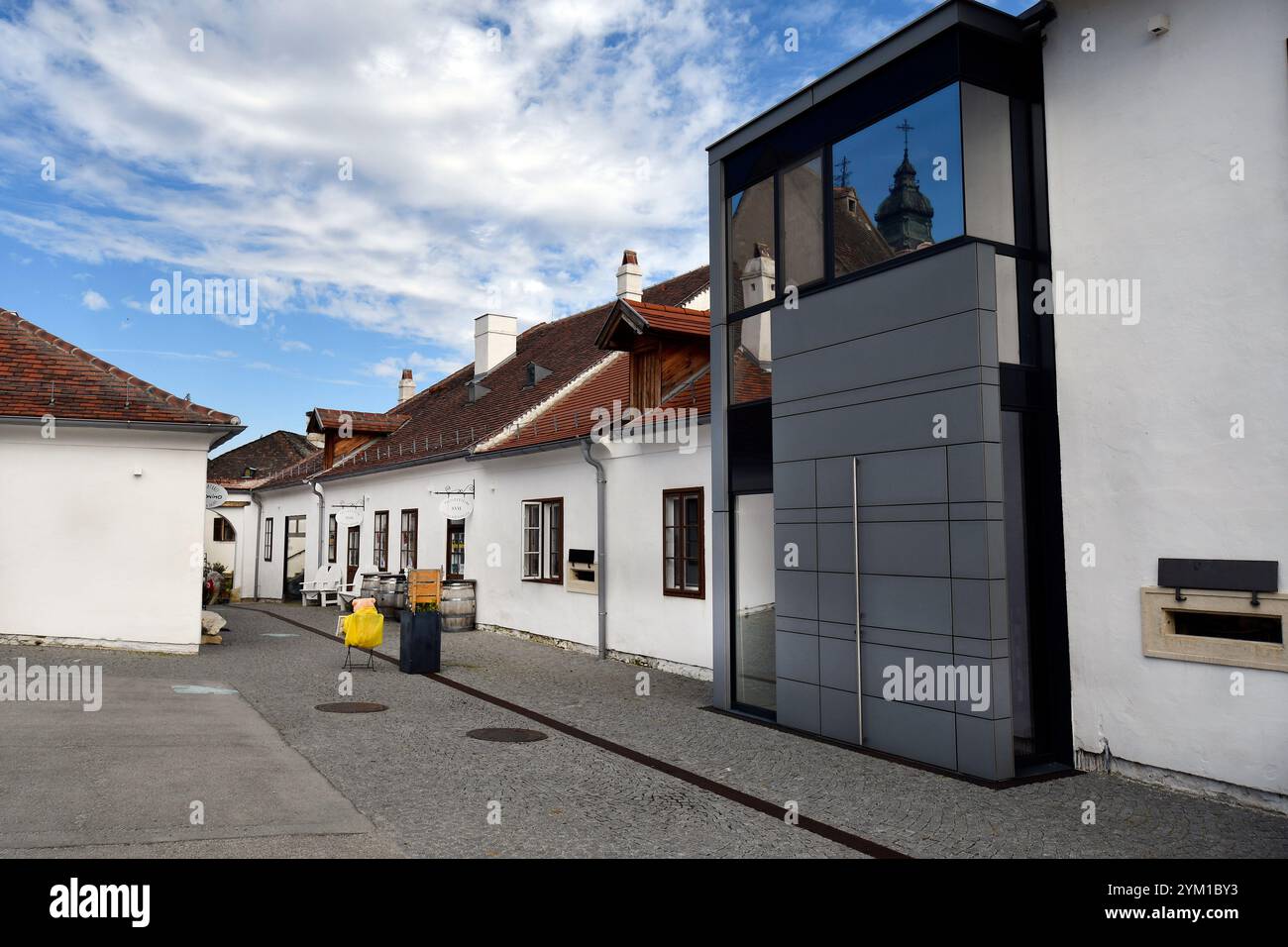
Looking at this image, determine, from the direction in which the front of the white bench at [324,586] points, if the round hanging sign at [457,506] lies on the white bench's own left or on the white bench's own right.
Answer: on the white bench's own left

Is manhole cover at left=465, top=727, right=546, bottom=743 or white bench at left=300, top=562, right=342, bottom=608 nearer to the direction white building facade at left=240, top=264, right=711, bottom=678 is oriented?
the manhole cover

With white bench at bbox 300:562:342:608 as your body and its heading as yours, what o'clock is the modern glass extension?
The modern glass extension is roughly at 10 o'clock from the white bench.

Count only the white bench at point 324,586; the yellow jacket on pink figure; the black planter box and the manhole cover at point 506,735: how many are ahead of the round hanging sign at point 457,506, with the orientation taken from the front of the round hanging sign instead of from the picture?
3

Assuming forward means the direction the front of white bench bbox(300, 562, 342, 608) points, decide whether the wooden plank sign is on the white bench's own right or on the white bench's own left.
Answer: on the white bench's own left

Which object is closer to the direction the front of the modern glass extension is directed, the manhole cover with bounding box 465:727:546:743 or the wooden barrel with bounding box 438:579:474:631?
the manhole cover

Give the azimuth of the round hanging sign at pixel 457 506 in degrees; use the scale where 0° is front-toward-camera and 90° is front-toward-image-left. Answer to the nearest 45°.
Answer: approximately 0°

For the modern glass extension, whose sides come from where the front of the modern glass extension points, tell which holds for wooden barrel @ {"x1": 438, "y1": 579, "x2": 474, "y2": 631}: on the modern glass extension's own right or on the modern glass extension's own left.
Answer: on the modern glass extension's own right

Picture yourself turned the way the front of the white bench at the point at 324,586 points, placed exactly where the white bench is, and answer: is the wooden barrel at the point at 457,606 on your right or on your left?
on your left

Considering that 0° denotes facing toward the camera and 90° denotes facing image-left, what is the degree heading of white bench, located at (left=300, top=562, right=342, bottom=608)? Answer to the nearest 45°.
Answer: approximately 45°
